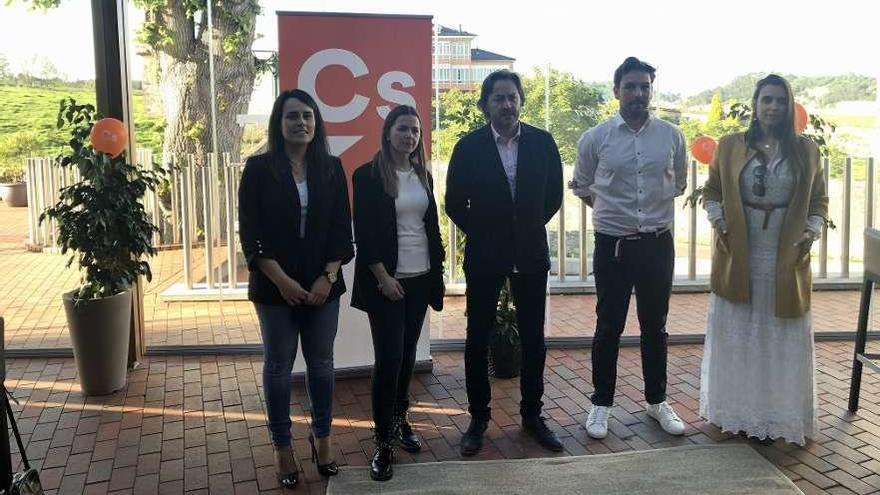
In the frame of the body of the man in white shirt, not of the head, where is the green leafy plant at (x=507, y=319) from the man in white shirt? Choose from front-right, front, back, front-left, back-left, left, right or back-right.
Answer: back-right

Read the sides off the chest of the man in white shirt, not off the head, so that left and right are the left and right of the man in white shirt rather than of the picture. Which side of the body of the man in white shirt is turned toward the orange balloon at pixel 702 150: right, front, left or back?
back

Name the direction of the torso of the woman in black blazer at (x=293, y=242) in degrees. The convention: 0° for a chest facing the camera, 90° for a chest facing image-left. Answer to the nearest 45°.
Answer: approximately 0°

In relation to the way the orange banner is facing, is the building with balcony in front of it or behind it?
behind

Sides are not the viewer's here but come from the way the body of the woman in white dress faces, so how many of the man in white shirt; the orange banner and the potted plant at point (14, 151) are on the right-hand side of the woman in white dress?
3

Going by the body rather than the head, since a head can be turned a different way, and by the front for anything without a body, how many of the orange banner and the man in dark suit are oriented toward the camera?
2

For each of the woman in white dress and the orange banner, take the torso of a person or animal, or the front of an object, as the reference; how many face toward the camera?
2

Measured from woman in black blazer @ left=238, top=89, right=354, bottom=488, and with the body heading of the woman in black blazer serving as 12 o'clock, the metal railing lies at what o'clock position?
The metal railing is roughly at 7 o'clock from the woman in black blazer.

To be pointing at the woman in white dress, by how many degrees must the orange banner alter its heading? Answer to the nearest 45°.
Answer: approximately 45° to its left

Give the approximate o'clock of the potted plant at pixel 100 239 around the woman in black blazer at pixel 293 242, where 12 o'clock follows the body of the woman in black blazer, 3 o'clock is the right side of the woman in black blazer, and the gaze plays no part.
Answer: The potted plant is roughly at 5 o'clock from the woman in black blazer.
